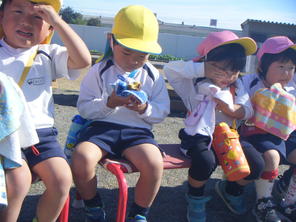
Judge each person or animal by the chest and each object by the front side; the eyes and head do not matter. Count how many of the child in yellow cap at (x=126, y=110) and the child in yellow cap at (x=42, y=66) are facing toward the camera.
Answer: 2

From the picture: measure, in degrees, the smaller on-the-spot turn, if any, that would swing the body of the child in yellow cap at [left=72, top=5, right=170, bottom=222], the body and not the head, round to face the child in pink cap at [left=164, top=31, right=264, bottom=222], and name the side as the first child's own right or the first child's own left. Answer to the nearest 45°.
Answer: approximately 135° to the first child's own left

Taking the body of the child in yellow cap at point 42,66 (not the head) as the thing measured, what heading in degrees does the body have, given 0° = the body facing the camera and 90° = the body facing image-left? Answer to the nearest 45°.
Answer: approximately 0°

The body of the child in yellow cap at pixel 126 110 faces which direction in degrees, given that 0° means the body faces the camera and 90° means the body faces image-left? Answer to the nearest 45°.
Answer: approximately 0°

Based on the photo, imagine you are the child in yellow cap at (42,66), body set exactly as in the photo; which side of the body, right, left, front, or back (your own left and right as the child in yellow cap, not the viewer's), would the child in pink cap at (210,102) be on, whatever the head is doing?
left

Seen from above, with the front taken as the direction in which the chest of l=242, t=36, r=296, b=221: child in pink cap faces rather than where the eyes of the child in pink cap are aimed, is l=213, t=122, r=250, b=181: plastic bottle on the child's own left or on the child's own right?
on the child's own right

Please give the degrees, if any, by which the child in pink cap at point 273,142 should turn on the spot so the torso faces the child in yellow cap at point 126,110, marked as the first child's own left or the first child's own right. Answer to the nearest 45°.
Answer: approximately 90° to the first child's own right

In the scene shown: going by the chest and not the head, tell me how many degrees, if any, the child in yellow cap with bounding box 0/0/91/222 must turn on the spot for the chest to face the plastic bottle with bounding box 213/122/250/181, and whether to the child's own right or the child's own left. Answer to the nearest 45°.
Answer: approximately 90° to the child's own left
